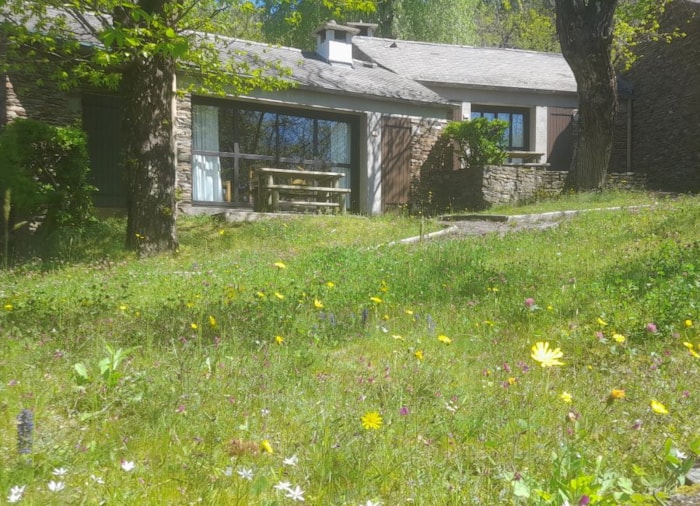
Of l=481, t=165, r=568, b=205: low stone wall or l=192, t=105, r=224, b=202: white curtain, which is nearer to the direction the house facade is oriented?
the low stone wall

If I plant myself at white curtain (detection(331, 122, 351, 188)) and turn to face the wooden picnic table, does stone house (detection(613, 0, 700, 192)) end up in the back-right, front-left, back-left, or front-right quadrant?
back-left

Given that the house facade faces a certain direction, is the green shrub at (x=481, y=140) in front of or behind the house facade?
in front

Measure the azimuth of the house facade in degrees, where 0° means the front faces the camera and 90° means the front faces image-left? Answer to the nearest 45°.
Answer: approximately 0°

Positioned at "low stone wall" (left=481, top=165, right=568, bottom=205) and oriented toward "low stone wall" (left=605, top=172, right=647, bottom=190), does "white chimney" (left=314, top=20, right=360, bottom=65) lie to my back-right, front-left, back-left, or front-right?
back-left

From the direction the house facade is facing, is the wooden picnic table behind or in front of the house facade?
in front

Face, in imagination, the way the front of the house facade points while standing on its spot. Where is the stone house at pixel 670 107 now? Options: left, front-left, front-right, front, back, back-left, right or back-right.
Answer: left

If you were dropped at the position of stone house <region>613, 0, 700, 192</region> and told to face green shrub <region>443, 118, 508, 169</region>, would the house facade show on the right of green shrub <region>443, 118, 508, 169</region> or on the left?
right

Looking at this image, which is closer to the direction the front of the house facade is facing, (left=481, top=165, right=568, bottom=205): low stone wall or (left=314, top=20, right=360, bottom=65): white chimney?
the low stone wall
